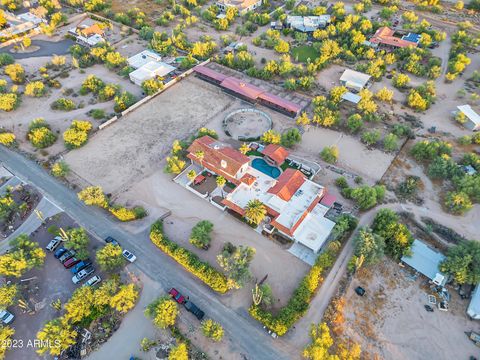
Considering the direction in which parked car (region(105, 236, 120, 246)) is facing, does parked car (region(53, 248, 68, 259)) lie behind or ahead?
behind

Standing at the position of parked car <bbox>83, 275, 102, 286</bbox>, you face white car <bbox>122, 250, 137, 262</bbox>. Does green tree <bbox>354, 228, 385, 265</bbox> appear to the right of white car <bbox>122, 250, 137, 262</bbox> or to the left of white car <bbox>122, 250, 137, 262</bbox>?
right

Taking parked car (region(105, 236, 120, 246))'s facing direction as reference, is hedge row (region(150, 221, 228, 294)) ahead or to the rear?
ahead

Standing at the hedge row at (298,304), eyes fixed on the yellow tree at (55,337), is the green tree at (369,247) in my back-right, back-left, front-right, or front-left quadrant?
back-right

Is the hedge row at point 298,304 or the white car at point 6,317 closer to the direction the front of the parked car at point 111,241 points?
the hedge row

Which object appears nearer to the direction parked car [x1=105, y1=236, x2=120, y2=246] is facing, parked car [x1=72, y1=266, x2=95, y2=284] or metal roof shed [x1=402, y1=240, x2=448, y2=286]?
the metal roof shed

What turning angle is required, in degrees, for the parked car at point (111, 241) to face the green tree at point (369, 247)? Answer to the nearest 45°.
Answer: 0° — it already faces it
